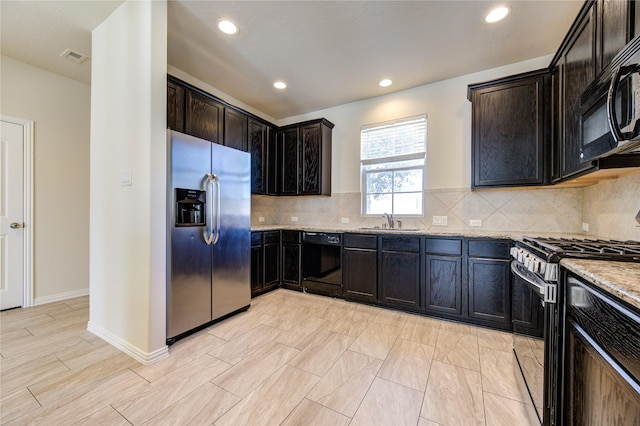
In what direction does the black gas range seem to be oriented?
to the viewer's left

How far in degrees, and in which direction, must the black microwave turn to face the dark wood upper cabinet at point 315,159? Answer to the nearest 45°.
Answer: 0° — it already faces it

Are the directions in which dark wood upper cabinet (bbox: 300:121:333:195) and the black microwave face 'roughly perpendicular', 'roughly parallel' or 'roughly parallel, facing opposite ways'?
roughly perpendicular

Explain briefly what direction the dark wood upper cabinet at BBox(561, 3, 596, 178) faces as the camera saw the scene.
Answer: facing to the left of the viewer

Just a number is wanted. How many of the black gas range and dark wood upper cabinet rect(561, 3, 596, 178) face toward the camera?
0

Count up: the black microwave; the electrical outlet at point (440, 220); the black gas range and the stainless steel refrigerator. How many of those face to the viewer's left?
2

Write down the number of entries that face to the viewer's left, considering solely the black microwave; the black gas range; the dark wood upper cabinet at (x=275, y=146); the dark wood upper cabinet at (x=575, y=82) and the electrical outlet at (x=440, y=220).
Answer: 3

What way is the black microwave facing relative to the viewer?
to the viewer's left

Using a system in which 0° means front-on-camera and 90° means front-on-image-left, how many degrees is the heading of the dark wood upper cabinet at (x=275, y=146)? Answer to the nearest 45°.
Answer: approximately 315°

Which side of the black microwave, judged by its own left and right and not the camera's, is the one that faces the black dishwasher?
front
